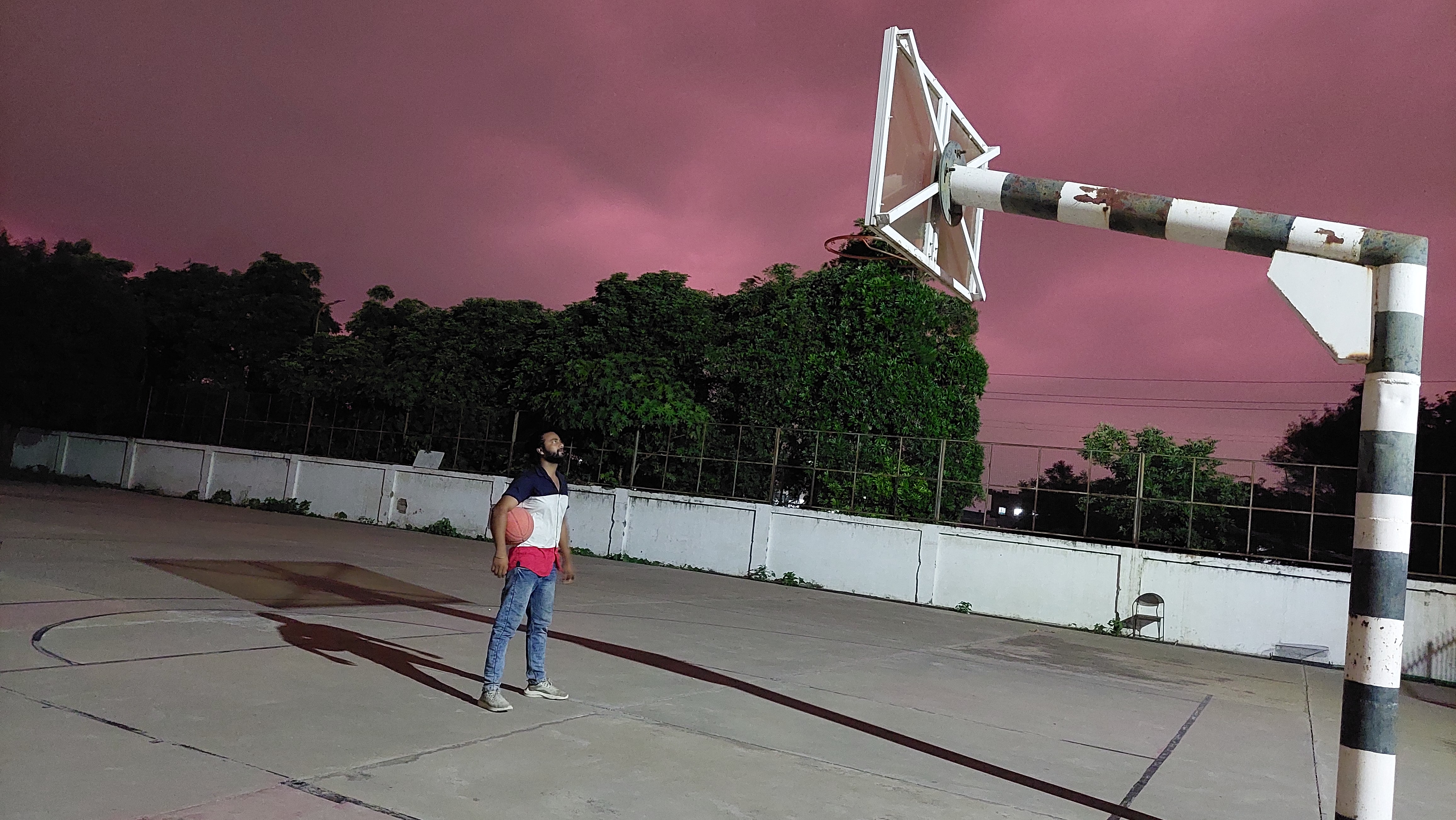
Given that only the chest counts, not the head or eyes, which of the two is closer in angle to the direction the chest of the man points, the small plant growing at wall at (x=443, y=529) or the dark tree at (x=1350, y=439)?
the dark tree

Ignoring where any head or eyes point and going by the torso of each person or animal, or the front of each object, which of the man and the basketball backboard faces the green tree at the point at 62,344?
the basketball backboard

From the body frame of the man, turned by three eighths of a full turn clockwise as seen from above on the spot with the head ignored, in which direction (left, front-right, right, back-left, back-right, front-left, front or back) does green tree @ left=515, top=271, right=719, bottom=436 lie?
right

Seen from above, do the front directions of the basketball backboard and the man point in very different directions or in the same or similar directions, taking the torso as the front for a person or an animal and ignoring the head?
very different directions

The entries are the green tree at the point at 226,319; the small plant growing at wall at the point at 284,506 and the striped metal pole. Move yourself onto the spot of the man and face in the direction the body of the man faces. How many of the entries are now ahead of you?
1

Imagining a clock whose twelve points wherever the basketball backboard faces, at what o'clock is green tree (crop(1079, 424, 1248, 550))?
The green tree is roughly at 2 o'clock from the basketball backboard.

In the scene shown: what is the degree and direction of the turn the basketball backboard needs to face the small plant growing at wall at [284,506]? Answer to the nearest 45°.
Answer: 0° — it already faces it

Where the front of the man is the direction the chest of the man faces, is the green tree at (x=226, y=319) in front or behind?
behind

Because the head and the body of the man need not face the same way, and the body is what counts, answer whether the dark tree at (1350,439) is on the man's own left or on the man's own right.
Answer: on the man's own left

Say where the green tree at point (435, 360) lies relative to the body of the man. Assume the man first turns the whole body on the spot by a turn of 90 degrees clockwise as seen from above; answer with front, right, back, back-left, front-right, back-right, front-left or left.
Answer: back-right

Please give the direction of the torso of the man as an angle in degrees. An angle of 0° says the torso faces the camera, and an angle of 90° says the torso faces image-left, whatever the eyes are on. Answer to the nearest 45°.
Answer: approximately 315°

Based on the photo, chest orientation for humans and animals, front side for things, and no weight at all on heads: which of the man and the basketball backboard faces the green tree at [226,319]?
the basketball backboard

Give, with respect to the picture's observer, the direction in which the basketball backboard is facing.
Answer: facing away from the viewer and to the left of the viewer
